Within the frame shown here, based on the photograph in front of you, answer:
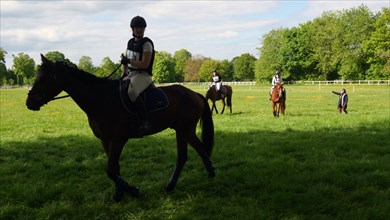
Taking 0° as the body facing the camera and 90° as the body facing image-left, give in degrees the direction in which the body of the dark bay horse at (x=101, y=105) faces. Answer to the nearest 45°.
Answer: approximately 90°

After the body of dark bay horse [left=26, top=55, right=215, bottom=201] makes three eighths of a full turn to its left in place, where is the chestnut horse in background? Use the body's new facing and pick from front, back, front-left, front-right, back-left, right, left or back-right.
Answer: left

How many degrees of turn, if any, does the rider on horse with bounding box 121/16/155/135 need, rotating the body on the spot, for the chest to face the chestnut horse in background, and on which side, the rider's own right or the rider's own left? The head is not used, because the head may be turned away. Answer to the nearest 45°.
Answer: approximately 180°

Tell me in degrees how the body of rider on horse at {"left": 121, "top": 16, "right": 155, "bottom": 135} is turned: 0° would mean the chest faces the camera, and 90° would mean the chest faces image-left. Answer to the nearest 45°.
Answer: approximately 45°
